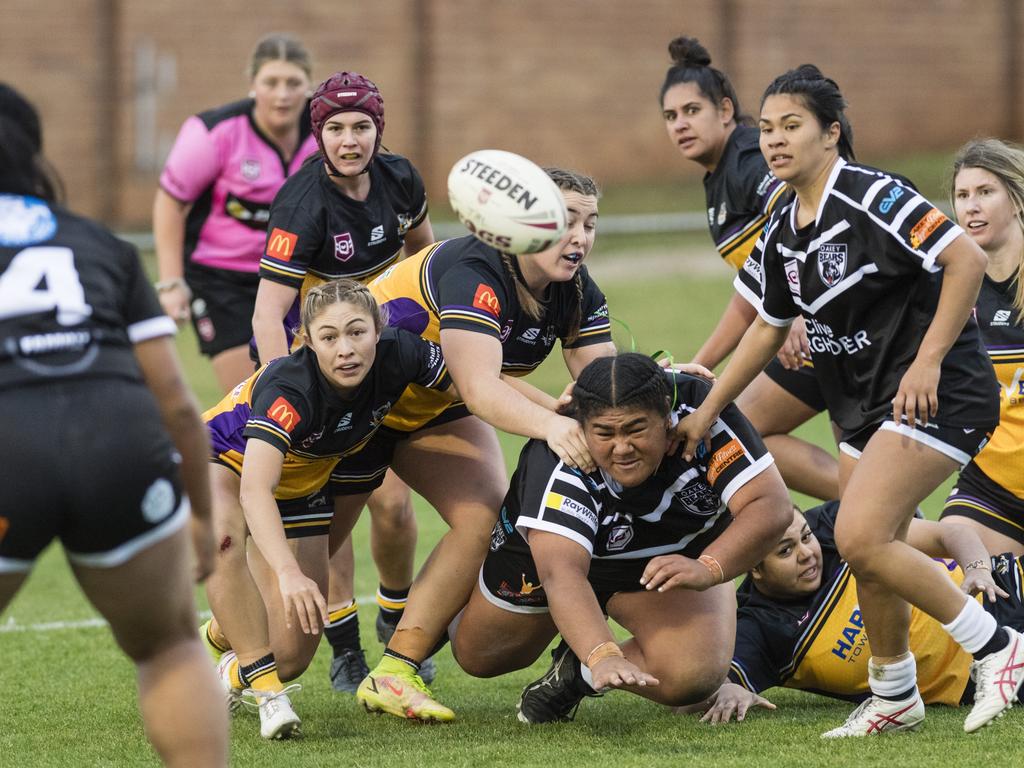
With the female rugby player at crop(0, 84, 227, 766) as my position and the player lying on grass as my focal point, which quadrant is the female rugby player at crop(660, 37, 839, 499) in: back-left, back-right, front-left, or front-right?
front-left

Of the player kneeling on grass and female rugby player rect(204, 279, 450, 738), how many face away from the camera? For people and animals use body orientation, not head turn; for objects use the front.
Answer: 0

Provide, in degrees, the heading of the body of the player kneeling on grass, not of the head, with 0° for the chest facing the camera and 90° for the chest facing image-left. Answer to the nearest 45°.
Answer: approximately 0°

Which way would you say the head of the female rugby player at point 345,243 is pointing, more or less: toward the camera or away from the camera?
toward the camera

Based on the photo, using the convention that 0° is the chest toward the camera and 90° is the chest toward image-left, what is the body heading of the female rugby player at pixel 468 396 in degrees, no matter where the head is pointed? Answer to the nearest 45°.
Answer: approximately 315°

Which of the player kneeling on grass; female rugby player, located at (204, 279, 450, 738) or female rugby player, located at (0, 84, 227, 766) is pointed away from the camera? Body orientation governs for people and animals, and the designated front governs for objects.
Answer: female rugby player, located at (0, 84, 227, 766)

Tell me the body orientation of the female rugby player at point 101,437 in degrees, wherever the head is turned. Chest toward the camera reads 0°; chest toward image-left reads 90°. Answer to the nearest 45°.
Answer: approximately 180°

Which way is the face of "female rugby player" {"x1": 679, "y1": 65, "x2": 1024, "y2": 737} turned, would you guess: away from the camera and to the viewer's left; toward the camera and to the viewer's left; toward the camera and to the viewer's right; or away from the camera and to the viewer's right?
toward the camera and to the viewer's left

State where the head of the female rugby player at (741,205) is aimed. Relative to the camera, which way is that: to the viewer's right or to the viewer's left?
to the viewer's left

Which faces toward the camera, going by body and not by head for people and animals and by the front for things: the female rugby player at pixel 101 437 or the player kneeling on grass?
the player kneeling on grass

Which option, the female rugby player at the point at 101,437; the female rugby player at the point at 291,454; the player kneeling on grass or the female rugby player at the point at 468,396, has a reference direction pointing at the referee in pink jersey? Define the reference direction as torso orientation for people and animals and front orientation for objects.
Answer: the female rugby player at the point at 101,437

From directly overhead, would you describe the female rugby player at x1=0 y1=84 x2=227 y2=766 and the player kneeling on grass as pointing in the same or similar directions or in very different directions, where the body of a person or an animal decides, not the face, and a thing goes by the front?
very different directions

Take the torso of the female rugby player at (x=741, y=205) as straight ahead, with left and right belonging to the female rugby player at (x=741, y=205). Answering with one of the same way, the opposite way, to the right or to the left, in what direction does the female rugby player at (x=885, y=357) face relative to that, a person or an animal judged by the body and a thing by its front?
the same way

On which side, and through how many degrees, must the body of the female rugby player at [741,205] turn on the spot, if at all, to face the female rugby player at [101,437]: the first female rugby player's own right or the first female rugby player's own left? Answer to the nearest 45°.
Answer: approximately 45° to the first female rugby player's own left

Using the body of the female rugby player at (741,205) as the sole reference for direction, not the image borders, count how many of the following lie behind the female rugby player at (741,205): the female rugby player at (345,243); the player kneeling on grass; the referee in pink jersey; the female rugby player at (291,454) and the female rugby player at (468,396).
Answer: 0

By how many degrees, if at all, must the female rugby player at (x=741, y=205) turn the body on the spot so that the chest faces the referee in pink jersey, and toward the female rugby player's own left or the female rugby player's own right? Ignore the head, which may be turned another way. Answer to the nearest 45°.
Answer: approximately 45° to the female rugby player's own right

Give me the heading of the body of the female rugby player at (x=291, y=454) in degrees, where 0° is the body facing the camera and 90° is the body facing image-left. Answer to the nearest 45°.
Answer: approximately 315°
